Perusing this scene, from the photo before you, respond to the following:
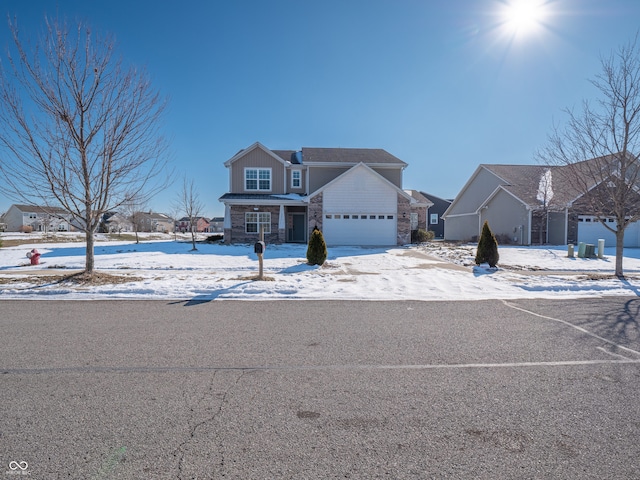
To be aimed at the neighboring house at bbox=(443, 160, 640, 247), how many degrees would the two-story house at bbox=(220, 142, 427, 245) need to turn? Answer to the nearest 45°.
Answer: approximately 90° to its left

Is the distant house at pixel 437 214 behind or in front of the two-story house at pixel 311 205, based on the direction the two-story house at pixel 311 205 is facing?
behind

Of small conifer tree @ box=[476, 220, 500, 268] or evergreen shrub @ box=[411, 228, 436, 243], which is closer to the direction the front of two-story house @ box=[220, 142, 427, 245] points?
the small conifer tree

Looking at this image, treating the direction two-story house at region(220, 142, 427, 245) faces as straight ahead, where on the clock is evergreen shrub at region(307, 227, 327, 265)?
The evergreen shrub is roughly at 12 o'clock from the two-story house.

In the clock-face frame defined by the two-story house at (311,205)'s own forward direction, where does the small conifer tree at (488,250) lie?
The small conifer tree is roughly at 11 o'clock from the two-story house.

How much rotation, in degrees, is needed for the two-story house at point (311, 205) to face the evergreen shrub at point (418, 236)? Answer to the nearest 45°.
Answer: approximately 90° to its left

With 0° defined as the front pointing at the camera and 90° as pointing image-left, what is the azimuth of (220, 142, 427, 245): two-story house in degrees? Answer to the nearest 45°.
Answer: approximately 0°

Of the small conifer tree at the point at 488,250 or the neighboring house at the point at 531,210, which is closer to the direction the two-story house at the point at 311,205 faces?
the small conifer tree
